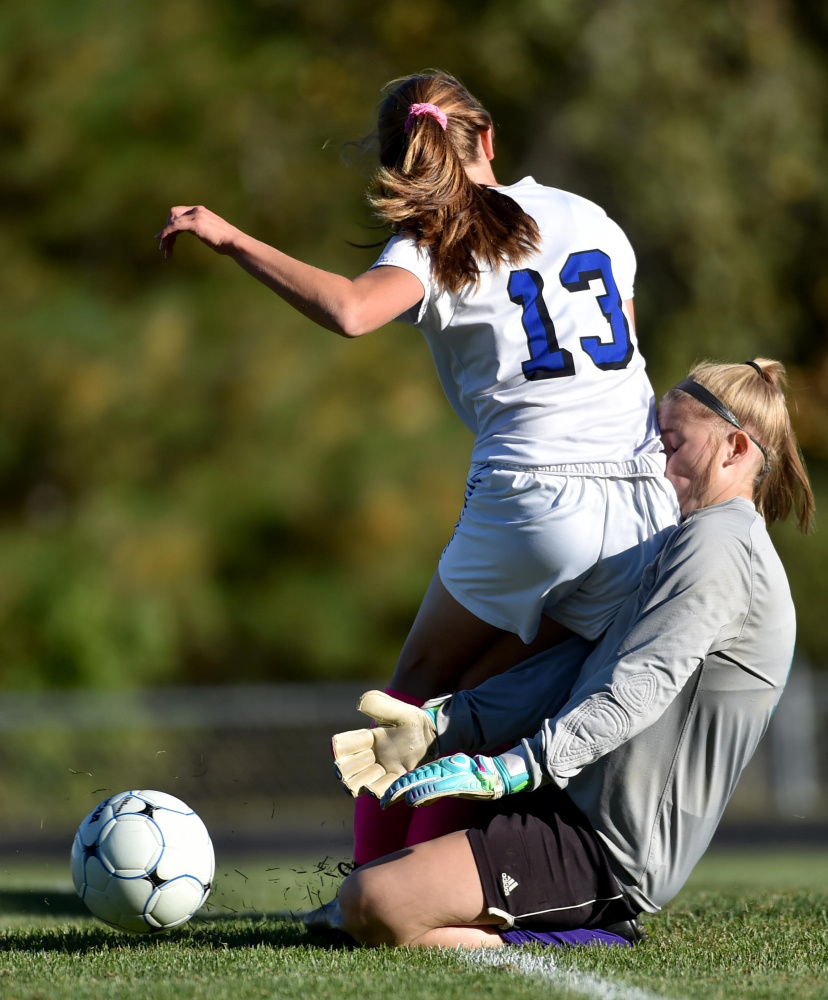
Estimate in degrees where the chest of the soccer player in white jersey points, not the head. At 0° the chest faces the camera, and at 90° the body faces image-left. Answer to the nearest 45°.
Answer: approximately 135°

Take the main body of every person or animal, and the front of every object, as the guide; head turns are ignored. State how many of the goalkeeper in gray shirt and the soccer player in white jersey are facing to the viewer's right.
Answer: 0

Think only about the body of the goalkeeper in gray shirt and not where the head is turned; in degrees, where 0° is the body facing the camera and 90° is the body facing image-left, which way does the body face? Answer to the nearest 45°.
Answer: approximately 90°

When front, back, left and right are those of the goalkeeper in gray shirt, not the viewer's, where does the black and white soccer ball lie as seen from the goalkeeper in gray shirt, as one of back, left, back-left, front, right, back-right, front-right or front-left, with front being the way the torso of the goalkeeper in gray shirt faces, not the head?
front

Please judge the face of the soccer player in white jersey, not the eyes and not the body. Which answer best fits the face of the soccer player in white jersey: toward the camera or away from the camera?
away from the camera
